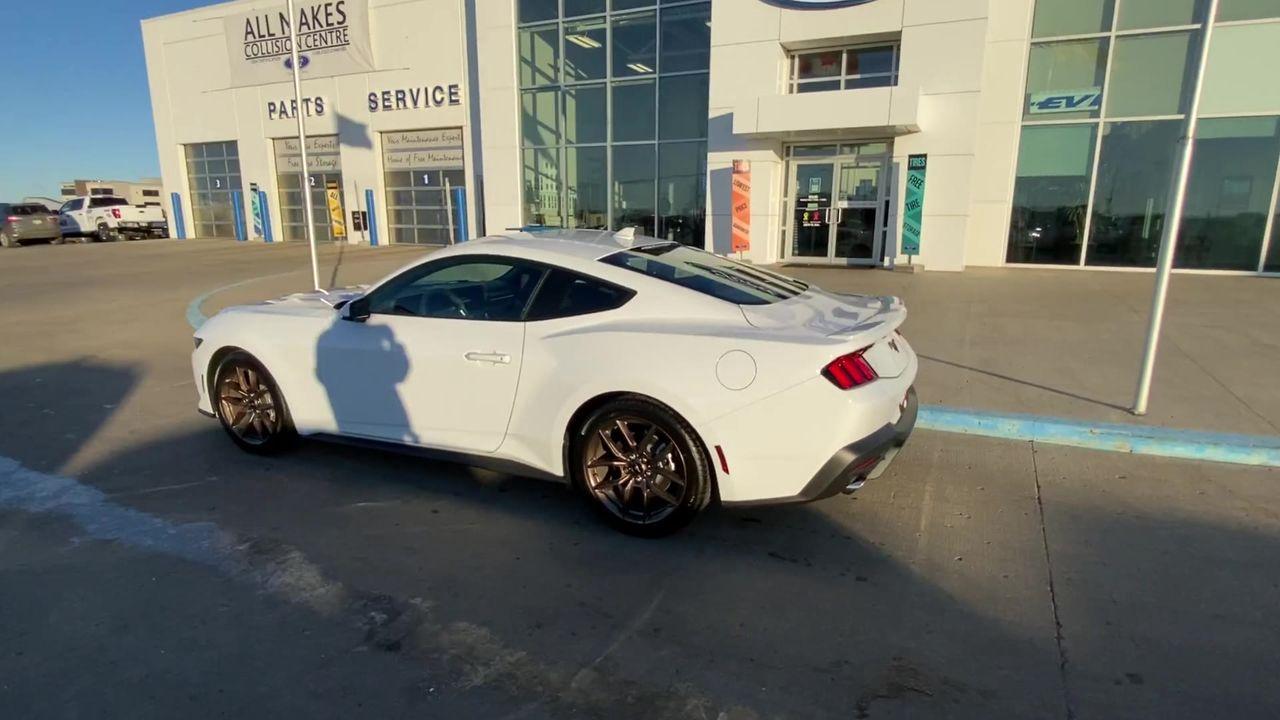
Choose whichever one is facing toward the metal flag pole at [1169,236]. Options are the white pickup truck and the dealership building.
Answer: the dealership building

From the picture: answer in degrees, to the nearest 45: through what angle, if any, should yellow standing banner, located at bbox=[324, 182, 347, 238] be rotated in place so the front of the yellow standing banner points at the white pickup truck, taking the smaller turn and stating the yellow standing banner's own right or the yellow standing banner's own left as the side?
approximately 135° to the yellow standing banner's own right

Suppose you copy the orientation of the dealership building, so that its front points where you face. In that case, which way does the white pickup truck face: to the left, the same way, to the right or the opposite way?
to the right

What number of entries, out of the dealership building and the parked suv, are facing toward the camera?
1

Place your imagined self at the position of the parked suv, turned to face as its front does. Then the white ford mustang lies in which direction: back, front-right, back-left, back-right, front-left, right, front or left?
back-left

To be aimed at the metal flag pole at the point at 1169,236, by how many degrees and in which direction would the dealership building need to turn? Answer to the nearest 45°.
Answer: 0° — it already faces it

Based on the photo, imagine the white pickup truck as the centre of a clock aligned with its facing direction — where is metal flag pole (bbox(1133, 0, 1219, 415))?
The metal flag pole is roughly at 7 o'clock from the white pickup truck.

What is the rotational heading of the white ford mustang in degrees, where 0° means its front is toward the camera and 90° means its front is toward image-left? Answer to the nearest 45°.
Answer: approximately 135°

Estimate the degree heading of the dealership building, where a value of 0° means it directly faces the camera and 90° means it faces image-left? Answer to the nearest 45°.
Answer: approximately 0°

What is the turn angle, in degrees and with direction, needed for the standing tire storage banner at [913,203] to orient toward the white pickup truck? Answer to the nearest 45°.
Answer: approximately 90° to its right

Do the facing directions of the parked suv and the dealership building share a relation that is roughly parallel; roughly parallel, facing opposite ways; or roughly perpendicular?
roughly perpendicular

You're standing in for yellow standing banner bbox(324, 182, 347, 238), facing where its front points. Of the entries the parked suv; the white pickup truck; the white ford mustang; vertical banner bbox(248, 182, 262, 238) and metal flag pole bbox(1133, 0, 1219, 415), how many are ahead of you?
2
